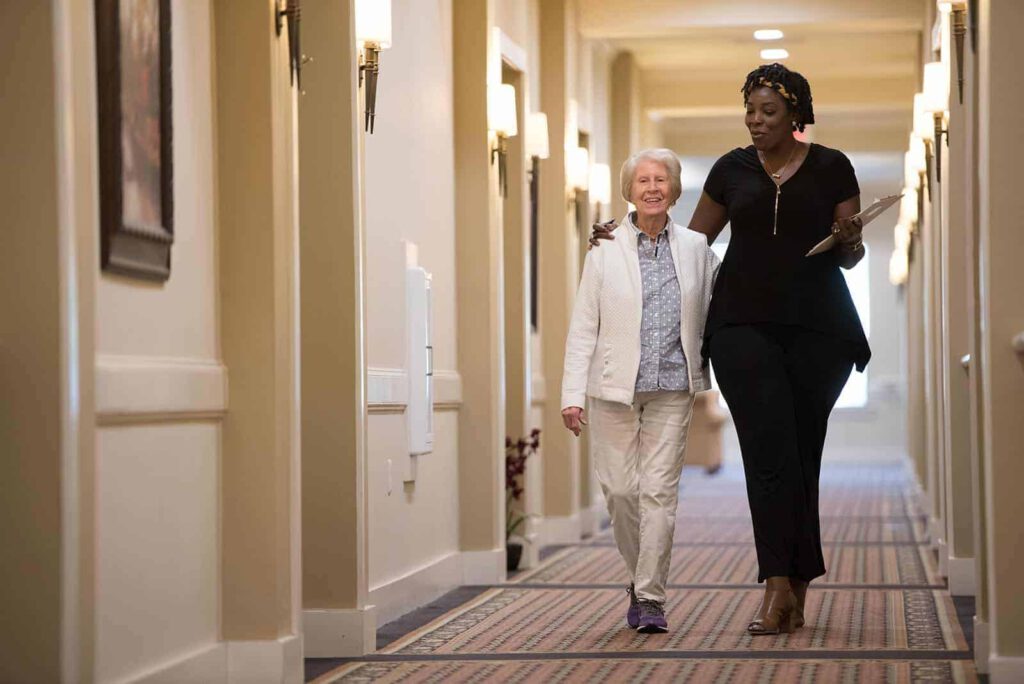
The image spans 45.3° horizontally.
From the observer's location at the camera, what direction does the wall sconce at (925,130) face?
facing to the left of the viewer

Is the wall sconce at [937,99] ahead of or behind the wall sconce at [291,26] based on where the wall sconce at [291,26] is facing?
ahead

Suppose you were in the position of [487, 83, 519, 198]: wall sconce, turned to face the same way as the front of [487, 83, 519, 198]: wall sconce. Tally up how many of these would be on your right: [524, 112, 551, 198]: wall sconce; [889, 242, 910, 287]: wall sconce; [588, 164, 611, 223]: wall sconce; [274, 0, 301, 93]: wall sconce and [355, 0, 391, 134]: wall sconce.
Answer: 2

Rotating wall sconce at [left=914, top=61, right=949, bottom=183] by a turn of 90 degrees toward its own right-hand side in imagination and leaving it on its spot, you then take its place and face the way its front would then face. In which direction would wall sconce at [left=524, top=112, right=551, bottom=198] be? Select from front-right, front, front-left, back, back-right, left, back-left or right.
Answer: left

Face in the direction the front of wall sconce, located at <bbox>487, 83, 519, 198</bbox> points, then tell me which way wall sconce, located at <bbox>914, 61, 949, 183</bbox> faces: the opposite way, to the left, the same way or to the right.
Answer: the opposite way

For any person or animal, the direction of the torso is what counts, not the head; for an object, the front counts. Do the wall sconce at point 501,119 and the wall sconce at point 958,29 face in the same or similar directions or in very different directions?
very different directions

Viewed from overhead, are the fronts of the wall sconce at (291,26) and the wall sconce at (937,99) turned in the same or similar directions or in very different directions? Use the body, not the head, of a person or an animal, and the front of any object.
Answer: very different directions

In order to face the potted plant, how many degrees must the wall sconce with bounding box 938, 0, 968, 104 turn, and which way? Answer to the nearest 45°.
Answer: approximately 45° to its right

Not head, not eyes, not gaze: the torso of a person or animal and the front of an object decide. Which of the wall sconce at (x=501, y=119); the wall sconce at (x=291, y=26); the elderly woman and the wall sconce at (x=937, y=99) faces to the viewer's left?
the wall sconce at (x=937, y=99)

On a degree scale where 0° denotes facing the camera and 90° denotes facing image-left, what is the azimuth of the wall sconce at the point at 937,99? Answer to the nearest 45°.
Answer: approximately 90°

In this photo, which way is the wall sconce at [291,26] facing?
to the viewer's right

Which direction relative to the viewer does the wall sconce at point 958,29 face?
to the viewer's left

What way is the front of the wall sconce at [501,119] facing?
to the viewer's right

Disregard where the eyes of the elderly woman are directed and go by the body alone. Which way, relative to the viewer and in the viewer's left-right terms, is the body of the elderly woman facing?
facing the viewer
